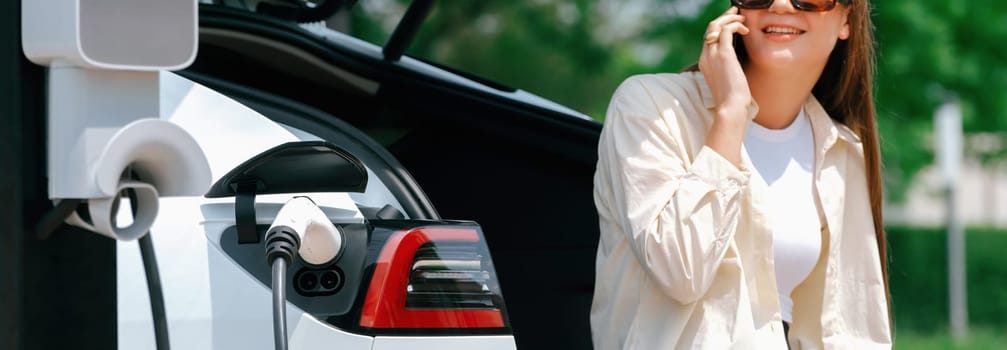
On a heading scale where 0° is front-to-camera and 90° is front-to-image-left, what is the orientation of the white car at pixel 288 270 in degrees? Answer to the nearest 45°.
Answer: approximately 135°

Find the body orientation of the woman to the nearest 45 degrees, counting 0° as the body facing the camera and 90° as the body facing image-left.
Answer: approximately 315°

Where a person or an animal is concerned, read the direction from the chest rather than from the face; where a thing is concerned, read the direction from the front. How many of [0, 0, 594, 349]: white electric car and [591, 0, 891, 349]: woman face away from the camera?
0

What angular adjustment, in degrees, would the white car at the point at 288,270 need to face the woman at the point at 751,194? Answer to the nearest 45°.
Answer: approximately 135° to its right

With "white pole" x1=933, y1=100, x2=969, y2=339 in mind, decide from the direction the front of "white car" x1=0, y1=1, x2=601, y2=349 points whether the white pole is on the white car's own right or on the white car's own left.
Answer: on the white car's own right

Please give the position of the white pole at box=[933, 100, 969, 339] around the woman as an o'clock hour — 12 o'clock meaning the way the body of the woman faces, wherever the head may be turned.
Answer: The white pole is roughly at 8 o'clock from the woman.

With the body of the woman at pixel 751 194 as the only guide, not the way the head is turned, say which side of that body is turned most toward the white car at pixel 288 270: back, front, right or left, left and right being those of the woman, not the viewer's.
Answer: right

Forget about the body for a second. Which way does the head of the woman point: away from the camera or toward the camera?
toward the camera
